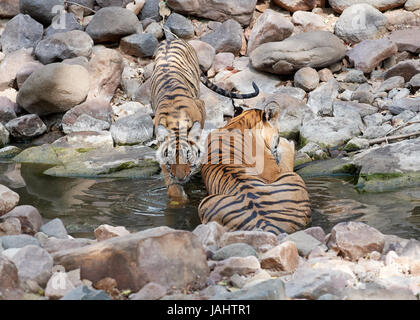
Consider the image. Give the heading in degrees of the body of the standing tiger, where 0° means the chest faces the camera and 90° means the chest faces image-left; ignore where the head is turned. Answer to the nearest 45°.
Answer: approximately 0°

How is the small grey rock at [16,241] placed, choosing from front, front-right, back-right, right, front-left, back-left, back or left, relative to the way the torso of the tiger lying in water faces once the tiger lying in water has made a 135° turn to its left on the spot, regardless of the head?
front

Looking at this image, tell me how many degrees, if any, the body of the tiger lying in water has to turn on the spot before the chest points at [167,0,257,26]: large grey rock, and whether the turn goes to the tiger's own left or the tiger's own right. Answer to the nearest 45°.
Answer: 0° — it already faces it

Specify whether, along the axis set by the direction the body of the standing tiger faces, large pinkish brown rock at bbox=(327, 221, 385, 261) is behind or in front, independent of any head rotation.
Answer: in front

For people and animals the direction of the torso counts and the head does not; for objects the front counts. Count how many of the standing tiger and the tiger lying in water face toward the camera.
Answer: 1

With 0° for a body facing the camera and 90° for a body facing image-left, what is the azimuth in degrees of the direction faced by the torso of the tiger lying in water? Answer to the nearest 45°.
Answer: approximately 180°

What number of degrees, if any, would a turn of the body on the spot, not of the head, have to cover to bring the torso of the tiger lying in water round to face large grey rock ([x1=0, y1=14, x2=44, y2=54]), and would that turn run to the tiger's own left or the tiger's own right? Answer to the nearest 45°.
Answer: approximately 45° to the tiger's own left

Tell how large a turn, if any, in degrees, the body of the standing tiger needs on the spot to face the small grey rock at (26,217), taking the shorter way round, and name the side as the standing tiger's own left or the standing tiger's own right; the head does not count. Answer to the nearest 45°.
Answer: approximately 45° to the standing tiger's own right

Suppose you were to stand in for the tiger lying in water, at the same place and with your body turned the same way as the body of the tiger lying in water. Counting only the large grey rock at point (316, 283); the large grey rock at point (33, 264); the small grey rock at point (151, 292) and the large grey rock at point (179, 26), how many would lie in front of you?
1

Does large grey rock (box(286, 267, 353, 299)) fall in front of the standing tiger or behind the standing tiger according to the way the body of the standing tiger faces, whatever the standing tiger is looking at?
in front

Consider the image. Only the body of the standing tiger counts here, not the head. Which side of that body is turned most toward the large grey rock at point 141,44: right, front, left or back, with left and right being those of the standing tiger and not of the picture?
back

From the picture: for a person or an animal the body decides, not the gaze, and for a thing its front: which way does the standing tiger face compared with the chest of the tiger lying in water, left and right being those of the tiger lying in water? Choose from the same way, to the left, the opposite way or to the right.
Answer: the opposite way

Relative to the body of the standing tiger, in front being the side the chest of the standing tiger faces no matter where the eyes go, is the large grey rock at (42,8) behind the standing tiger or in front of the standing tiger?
behind

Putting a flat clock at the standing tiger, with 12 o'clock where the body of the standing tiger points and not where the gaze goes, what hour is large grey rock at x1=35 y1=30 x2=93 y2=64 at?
The large grey rock is roughly at 5 o'clock from the standing tiger.

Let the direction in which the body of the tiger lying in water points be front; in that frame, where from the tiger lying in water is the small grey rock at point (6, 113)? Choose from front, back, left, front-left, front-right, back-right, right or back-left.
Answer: front-left
